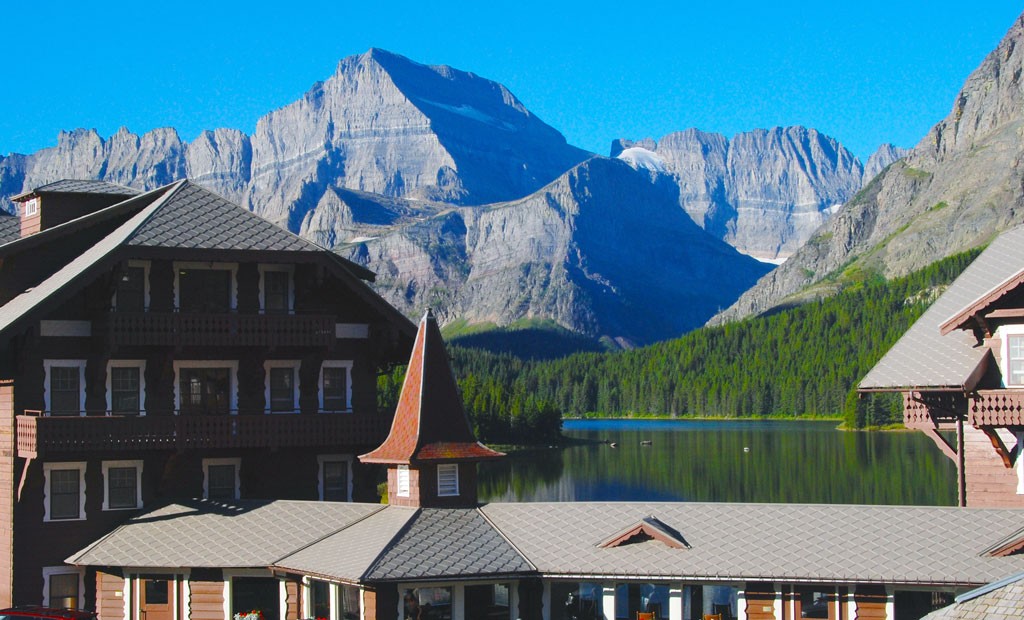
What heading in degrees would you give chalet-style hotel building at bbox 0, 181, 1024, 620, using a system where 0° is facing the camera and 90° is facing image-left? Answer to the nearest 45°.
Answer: approximately 0°
